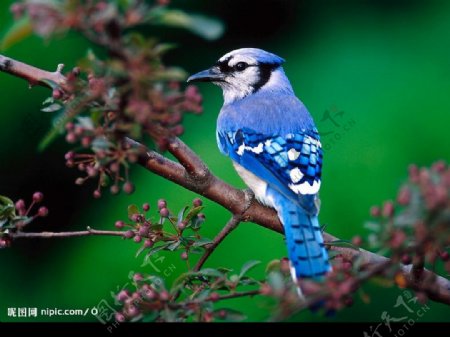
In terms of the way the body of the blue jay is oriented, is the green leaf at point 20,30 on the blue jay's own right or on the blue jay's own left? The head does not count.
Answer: on the blue jay's own left

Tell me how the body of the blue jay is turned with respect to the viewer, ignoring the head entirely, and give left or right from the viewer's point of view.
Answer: facing away from the viewer and to the left of the viewer

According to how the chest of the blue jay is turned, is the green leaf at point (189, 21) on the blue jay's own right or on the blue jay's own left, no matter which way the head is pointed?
on the blue jay's own left
